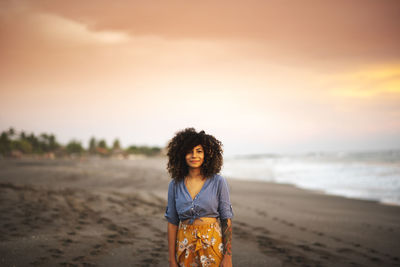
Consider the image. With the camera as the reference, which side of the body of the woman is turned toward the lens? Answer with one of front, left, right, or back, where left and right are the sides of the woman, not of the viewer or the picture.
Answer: front
